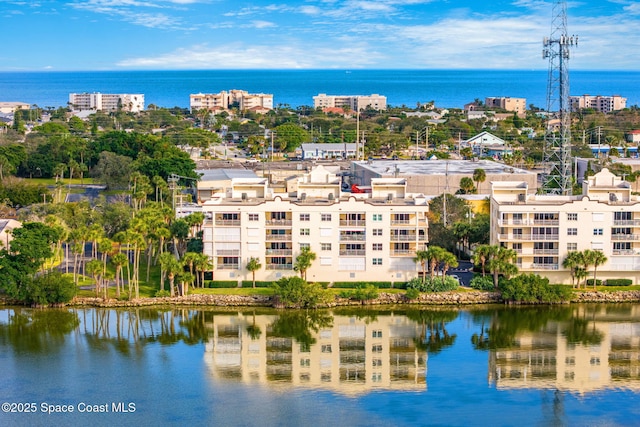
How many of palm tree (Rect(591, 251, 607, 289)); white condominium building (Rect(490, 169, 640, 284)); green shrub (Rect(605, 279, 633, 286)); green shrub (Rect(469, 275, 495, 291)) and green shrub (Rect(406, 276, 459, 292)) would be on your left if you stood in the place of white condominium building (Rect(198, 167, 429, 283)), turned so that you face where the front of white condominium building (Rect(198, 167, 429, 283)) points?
5

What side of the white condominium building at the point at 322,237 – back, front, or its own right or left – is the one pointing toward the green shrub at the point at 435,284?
left

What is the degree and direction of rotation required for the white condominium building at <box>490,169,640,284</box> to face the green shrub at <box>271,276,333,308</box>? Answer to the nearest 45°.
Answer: approximately 45° to its right

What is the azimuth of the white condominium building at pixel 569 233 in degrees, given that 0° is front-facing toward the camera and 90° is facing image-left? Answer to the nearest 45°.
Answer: approximately 0°

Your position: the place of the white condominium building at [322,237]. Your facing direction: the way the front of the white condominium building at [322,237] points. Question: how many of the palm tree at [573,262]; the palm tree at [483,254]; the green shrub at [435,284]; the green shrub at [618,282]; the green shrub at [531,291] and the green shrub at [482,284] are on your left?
6

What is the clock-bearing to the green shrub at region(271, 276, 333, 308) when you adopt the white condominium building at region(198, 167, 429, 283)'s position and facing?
The green shrub is roughly at 1 o'clock from the white condominium building.

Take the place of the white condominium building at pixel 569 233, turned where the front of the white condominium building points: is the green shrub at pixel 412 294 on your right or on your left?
on your right

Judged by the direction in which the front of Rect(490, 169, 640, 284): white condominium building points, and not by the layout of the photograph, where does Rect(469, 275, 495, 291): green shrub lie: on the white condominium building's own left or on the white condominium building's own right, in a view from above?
on the white condominium building's own right

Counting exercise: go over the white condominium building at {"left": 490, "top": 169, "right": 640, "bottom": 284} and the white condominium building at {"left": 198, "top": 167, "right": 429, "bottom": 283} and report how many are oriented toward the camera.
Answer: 2

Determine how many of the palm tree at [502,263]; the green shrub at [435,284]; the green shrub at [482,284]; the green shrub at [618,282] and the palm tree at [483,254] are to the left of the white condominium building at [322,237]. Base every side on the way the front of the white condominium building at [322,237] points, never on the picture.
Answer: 5

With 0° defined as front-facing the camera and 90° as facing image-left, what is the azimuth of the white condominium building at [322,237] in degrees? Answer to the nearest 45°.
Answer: approximately 0°
